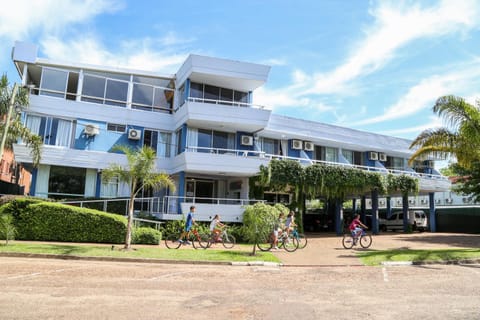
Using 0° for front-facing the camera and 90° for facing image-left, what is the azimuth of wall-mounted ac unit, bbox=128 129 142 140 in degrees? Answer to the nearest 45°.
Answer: approximately 0°

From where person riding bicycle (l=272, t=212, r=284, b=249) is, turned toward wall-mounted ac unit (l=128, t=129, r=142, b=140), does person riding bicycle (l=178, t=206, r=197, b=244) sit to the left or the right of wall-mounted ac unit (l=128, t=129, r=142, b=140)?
left

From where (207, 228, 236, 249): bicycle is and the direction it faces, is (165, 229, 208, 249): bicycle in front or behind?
behind

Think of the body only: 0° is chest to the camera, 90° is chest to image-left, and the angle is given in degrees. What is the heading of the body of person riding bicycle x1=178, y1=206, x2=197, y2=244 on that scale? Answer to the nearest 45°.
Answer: approximately 270°

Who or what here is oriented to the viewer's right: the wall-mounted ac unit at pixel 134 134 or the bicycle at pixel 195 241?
the bicycle

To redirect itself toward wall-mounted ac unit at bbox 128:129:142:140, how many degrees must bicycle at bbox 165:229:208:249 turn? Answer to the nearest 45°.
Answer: approximately 135° to its left
